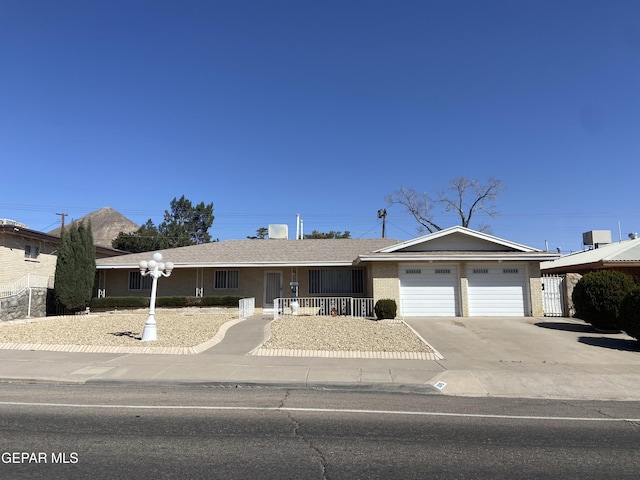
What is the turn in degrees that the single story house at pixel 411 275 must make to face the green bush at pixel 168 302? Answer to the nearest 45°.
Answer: approximately 90° to its right

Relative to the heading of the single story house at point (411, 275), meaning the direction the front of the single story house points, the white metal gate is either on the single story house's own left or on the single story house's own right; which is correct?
on the single story house's own left

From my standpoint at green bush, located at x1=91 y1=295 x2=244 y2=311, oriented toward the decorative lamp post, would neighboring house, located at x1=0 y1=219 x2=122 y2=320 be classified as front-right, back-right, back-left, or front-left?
back-right

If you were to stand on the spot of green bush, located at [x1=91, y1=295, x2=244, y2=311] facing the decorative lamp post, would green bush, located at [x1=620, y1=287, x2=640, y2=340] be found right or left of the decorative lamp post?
left

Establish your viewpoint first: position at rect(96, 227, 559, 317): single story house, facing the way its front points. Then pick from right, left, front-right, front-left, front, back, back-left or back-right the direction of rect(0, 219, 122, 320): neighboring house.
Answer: right

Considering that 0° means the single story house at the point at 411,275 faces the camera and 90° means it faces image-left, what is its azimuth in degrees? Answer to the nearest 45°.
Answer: approximately 0°

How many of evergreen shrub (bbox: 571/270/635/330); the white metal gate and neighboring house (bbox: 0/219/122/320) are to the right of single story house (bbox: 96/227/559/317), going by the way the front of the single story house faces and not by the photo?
1

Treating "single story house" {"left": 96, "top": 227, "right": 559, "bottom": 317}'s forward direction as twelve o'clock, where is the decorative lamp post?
The decorative lamp post is roughly at 2 o'clock from the single story house.
